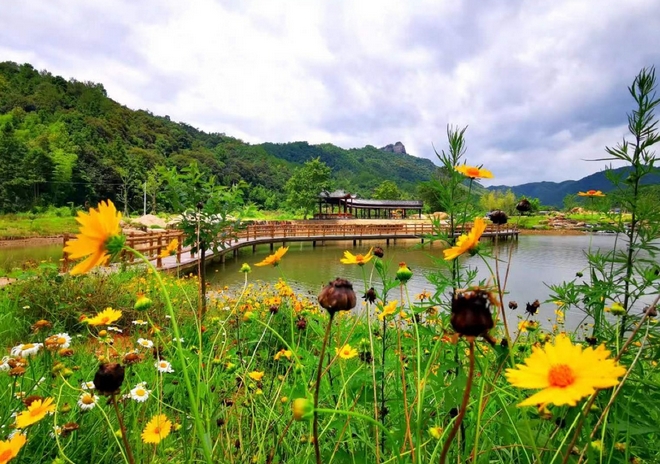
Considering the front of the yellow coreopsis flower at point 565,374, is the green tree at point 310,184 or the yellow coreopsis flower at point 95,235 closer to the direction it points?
the yellow coreopsis flower

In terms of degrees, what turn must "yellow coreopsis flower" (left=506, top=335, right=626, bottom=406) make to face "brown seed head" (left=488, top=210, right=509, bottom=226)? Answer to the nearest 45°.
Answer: approximately 180°

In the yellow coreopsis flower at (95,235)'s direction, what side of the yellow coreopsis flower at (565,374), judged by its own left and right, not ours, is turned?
right

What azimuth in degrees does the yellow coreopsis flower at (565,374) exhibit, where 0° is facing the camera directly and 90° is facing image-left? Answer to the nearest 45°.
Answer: approximately 0°

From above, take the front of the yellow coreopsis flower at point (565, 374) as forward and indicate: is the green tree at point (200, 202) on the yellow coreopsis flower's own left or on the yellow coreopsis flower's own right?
on the yellow coreopsis flower's own right

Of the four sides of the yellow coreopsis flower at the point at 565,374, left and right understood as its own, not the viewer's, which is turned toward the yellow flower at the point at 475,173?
back

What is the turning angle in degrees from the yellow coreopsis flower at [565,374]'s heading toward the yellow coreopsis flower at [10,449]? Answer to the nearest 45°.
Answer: approximately 90° to its right

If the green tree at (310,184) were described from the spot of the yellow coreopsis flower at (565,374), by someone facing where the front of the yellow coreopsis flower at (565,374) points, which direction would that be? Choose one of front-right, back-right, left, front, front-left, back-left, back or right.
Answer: back-right

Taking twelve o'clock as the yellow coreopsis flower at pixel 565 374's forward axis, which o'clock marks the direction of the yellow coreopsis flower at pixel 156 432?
the yellow coreopsis flower at pixel 156 432 is roughly at 3 o'clock from the yellow coreopsis flower at pixel 565 374.

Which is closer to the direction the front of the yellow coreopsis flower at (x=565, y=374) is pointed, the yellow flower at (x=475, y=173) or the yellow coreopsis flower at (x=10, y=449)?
the yellow coreopsis flower
